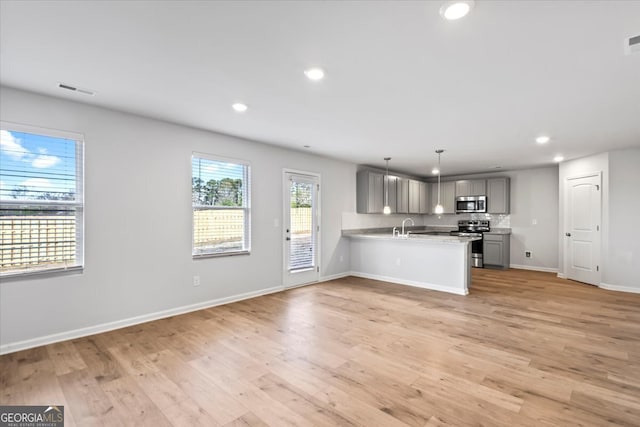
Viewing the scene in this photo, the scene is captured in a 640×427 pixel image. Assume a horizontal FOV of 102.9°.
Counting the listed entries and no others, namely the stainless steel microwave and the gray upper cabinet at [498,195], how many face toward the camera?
2

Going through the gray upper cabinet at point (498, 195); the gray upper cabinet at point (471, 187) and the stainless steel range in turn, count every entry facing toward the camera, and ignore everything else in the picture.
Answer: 3

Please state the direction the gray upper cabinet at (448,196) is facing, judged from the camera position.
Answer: facing the viewer

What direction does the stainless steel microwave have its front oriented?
toward the camera

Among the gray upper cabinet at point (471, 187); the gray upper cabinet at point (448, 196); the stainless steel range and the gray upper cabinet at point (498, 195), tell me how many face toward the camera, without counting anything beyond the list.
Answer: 4

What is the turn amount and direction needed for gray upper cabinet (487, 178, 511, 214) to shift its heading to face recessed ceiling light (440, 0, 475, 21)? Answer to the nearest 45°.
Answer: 0° — it already faces it

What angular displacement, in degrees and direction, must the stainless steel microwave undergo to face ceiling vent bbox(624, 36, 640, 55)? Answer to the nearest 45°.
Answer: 0° — it already faces it

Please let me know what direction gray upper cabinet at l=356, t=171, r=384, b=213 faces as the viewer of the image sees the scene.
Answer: facing the viewer and to the right of the viewer

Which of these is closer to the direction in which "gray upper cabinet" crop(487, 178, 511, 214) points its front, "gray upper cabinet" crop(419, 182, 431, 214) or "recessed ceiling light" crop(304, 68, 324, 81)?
the recessed ceiling light

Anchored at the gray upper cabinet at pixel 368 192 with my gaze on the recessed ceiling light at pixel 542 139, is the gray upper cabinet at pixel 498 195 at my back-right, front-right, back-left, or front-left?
front-left

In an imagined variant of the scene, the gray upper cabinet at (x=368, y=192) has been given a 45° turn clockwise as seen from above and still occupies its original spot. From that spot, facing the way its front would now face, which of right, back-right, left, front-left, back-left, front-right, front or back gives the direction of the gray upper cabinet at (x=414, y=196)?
back-left
